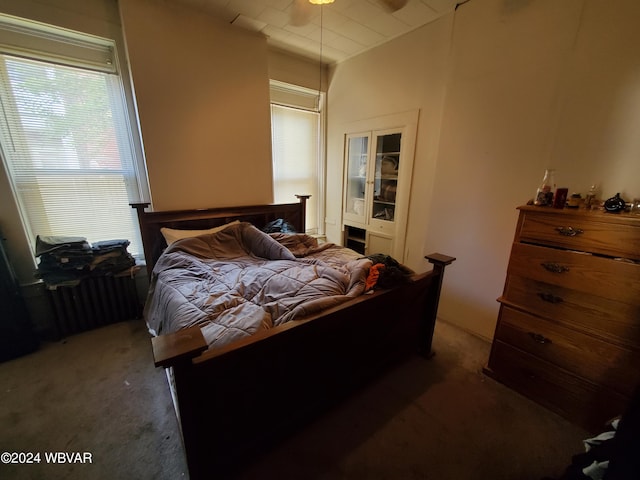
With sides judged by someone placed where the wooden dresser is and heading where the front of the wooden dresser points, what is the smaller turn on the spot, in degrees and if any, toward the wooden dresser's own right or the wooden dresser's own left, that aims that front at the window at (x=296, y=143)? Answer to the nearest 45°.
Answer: approximately 45° to the wooden dresser's own right

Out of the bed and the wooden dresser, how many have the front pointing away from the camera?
0

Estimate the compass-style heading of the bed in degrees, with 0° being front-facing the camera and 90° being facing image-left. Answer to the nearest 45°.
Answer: approximately 315°

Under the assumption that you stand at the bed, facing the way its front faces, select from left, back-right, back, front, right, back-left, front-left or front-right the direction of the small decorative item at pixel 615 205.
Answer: front-left

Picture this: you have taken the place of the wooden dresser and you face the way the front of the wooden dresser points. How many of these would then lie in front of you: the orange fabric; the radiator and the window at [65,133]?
3

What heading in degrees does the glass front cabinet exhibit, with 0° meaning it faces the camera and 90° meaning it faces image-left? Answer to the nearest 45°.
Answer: approximately 45°

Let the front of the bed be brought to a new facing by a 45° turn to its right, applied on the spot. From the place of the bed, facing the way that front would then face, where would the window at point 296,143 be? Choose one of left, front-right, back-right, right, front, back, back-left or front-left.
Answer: back

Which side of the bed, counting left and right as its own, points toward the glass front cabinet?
left

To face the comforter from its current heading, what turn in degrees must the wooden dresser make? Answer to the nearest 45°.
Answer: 0° — it already faces it

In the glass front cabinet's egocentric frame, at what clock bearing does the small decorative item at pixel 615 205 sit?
The small decorative item is roughly at 9 o'clock from the glass front cabinet.

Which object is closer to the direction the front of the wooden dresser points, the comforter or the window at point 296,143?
the comforter

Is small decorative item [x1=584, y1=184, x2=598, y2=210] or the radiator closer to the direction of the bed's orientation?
the small decorative item

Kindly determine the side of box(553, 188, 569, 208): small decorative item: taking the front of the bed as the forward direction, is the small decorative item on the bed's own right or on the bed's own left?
on the bed's own left
